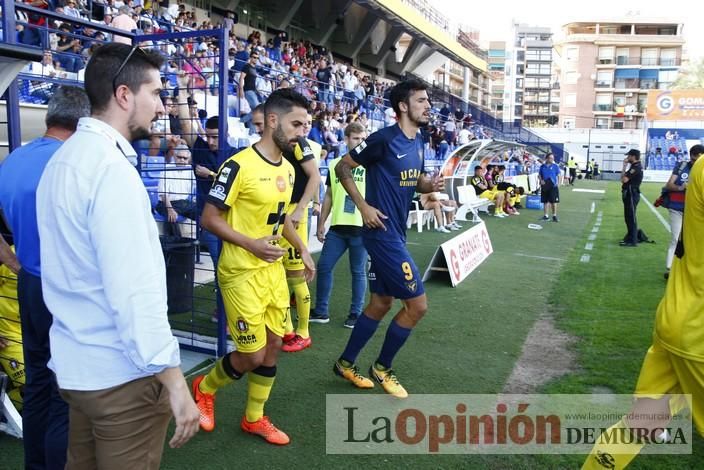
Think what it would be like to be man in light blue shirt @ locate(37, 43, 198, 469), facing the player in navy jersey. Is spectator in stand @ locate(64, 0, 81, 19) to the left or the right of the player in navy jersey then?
left

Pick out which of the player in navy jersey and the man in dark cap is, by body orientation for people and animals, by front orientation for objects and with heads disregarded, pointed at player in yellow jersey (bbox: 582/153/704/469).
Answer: the player in navy jersey

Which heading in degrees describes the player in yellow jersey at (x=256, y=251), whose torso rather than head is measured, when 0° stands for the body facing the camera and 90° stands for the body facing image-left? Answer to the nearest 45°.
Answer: approximately 315°

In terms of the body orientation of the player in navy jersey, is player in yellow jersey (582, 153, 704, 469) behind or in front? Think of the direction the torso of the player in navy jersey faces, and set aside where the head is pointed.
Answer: in front

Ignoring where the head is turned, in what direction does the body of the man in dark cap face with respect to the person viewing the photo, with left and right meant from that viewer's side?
facing to the left of the viewer

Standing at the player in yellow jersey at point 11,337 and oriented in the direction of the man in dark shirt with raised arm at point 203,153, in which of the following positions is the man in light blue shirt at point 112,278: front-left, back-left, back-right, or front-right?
back-right
